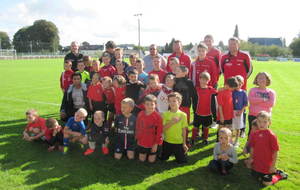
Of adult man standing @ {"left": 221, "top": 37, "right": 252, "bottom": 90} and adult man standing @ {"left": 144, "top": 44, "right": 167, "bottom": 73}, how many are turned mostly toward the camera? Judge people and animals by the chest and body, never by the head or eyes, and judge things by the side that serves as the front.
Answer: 2

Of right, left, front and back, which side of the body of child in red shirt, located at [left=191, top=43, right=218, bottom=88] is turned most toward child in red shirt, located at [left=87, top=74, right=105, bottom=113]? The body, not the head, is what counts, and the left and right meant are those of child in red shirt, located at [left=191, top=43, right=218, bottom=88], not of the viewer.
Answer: right

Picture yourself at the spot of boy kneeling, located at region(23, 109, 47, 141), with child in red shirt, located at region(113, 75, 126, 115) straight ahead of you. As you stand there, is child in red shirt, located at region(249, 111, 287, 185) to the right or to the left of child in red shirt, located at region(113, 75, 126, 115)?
right

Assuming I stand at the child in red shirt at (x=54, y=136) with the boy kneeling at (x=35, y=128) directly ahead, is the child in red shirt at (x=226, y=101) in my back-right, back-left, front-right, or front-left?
back-right

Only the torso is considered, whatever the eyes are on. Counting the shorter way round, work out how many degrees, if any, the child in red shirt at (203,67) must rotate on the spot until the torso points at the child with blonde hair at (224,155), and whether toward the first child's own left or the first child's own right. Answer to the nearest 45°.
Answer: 0° — they already face them

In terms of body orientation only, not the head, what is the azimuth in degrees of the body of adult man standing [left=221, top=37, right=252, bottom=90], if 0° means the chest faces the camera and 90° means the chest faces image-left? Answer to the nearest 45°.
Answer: approximately 0°

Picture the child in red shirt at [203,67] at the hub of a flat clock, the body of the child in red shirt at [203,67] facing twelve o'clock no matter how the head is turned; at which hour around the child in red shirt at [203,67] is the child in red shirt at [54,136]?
the child in red shirt at [54,136] is roughly at 2 o'clock from the child in red shirt at [203,67].

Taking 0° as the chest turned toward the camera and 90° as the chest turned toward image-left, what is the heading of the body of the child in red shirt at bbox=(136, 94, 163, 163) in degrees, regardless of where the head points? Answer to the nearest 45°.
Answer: approximately 0°
